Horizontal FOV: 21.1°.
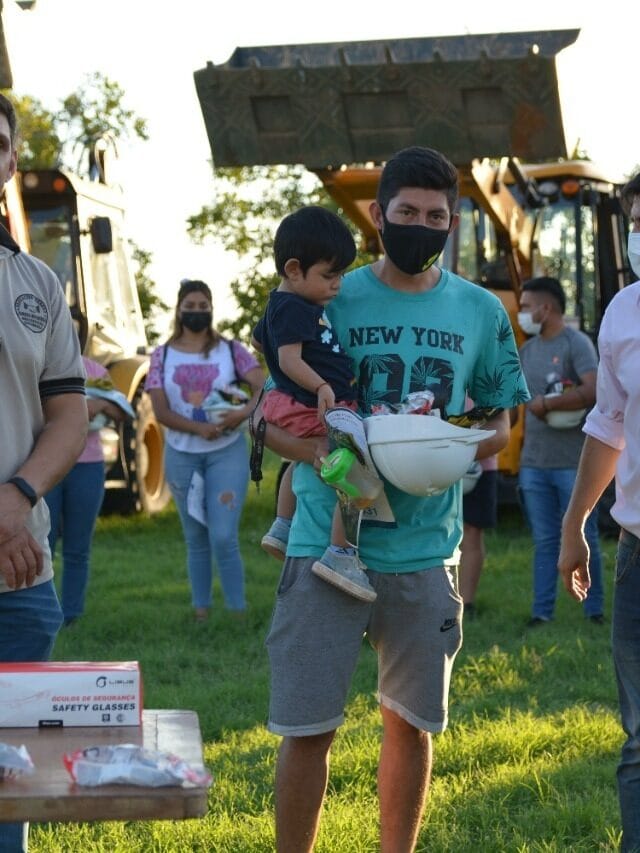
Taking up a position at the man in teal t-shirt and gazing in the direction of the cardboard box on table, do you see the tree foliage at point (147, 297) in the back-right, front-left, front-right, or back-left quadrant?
back-right

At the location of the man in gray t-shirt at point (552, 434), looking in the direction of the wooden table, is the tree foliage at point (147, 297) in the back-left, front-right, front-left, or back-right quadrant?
back-right

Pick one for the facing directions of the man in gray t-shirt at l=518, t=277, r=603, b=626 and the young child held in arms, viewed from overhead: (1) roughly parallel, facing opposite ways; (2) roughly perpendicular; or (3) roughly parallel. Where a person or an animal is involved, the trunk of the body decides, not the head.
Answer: roughly perpendicular

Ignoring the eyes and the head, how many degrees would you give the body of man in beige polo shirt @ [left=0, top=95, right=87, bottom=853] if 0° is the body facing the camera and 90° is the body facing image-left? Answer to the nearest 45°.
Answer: approximately 0°

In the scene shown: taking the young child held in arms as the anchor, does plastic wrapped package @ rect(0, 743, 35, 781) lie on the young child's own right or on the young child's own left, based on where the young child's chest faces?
on the young child's own right

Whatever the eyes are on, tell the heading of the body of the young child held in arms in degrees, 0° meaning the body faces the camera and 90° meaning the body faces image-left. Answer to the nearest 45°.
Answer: approximately 315°
